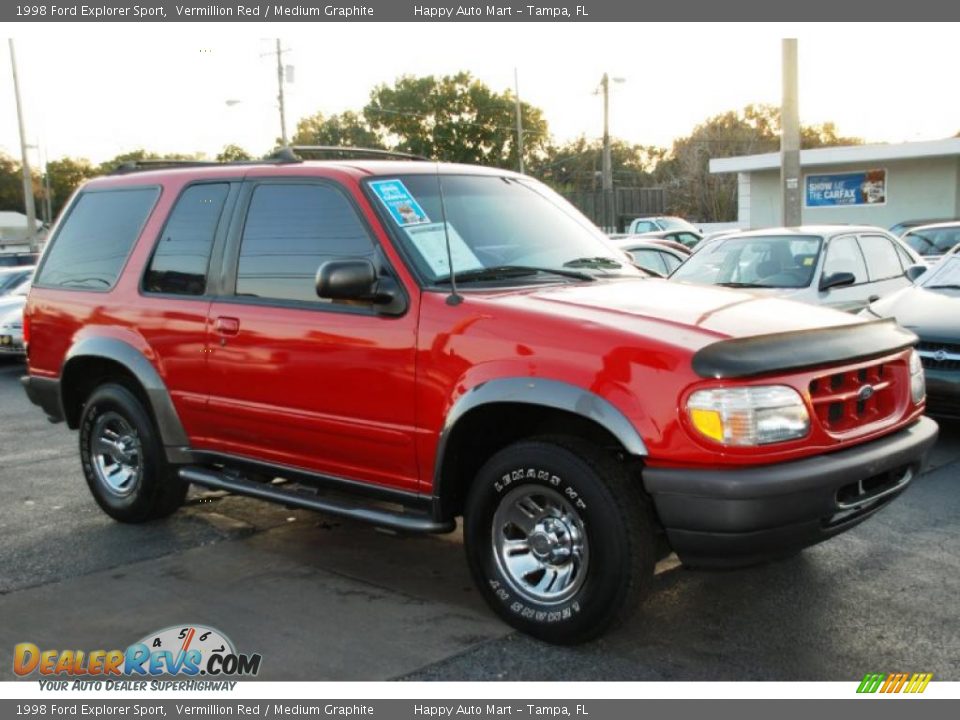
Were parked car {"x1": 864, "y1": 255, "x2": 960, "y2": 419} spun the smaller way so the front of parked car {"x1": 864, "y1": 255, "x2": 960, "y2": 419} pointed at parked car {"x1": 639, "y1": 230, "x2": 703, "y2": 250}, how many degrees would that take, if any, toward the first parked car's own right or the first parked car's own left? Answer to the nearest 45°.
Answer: approximately 135° to the first parked car's own right

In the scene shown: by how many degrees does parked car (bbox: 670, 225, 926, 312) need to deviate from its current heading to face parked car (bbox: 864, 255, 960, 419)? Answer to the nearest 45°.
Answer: approximately 45° to its left

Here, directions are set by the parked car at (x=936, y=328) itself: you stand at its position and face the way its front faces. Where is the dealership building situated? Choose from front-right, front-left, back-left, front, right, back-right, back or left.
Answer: back-right

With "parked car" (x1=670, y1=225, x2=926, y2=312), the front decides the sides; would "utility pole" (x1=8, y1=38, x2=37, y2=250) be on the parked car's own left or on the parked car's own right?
on the parked car's own right

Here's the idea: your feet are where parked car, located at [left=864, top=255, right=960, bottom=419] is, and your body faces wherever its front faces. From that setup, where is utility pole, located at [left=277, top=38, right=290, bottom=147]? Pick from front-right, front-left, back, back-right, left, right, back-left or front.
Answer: right

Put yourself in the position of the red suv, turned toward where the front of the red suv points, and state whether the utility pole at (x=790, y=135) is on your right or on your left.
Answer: on your left

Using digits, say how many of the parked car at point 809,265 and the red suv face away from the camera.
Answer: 0

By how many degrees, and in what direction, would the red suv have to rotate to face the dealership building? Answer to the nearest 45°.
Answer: approximately 90° to its left

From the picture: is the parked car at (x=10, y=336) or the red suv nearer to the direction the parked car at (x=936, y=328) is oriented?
the red suv

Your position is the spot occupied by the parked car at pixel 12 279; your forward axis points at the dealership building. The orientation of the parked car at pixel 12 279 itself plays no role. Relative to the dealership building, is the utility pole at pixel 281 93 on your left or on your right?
left

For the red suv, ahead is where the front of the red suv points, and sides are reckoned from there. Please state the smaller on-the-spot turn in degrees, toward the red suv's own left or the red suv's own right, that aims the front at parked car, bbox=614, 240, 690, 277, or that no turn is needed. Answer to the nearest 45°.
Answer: approximately 135° to the red suv's own left

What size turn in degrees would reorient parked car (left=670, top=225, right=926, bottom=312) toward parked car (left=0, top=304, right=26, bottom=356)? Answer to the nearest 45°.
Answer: approximately 45° to its right

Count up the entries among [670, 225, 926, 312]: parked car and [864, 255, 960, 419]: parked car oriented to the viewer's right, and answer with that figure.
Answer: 0

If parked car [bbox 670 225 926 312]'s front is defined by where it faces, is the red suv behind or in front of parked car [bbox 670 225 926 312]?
in front

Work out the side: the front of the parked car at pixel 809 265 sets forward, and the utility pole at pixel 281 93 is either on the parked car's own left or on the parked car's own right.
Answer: on the parked car's own right

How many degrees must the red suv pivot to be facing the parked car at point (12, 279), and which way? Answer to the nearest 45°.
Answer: approximately 180°

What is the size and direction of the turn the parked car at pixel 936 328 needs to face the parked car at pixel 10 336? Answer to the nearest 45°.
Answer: approximately 45° to its right

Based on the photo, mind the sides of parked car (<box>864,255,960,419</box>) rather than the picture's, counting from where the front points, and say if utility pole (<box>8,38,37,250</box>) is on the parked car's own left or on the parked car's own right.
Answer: on the parked car's own right
